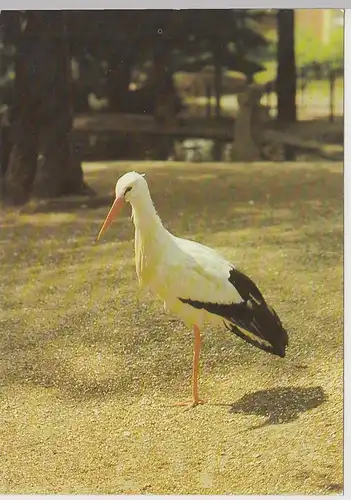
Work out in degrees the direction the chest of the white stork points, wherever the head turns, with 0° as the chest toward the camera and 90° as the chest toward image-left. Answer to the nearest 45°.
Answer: approximately 90°
